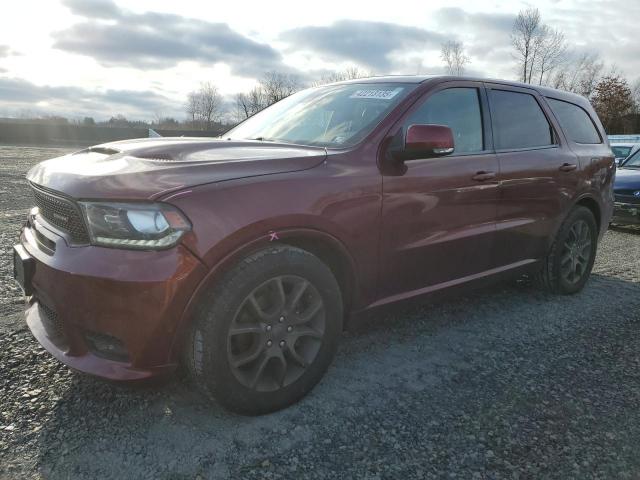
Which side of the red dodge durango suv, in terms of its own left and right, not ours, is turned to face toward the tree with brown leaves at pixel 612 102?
back

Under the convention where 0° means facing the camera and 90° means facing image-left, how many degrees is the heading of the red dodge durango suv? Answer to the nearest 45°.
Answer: approximately 45°
